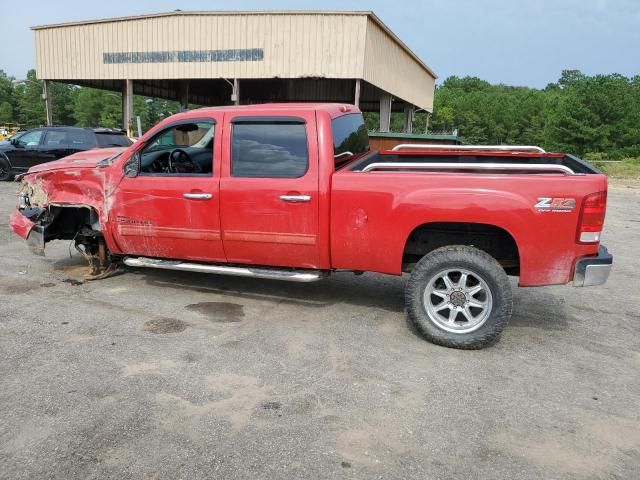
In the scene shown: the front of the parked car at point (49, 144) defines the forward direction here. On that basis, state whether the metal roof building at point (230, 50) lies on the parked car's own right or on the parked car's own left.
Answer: on the parked car's own right

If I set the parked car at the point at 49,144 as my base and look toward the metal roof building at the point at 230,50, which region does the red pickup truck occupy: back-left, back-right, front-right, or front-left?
back-right

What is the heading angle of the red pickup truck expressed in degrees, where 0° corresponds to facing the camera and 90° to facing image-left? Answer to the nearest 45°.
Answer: approximately 90°

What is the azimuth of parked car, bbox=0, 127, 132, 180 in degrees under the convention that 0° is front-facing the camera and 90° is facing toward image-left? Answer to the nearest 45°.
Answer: approximately 135°

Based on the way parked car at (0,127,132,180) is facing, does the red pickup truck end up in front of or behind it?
behind

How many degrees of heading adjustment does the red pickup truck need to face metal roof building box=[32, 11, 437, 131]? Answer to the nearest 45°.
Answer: approximately 90° to its right
